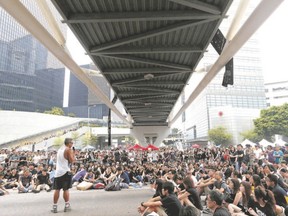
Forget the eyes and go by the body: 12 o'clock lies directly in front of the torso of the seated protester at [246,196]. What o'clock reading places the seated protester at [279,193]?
the seated protester at [279,193] is roughly at 5 o'clock from the seated protester at [246,196].

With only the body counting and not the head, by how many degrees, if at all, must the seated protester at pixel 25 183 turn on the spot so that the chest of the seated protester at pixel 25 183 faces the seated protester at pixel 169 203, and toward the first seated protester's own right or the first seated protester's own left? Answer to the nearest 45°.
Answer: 0° — they already face them

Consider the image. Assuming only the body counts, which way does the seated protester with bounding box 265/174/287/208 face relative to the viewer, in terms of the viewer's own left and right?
facing to the left of the viewer

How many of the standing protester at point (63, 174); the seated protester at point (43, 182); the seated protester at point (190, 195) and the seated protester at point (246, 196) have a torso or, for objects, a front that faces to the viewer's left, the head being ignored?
2

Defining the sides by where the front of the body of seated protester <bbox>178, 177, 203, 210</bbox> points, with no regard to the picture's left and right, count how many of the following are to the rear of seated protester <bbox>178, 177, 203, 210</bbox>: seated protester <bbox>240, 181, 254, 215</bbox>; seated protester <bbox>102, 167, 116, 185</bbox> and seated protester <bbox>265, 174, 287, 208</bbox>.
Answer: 2
